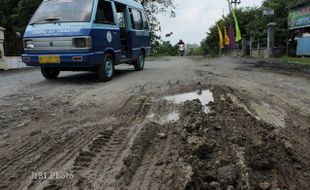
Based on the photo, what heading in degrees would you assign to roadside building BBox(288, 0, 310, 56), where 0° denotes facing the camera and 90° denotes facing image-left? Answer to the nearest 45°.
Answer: approximately 45°

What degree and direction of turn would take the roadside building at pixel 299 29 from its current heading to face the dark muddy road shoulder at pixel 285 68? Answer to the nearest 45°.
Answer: approximately 45° to its left

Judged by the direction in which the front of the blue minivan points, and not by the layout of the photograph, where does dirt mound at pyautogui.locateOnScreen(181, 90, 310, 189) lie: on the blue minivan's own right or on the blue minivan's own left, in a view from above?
on the blue minivan's own left

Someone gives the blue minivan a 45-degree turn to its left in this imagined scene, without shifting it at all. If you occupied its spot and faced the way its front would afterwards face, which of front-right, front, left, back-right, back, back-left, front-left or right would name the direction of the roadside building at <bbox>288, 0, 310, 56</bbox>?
back-left

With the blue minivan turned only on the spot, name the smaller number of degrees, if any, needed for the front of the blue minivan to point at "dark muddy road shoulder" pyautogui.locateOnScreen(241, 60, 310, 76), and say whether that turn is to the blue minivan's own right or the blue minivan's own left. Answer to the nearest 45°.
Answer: approximately 135° to the blue minivan's own left

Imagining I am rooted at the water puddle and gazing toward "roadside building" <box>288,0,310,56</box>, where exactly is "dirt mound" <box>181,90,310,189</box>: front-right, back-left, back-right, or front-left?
back-right

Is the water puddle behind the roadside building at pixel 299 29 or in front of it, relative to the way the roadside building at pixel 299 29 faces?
in front

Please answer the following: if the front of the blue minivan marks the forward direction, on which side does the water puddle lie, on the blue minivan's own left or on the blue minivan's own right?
on the blue minivan's own left
